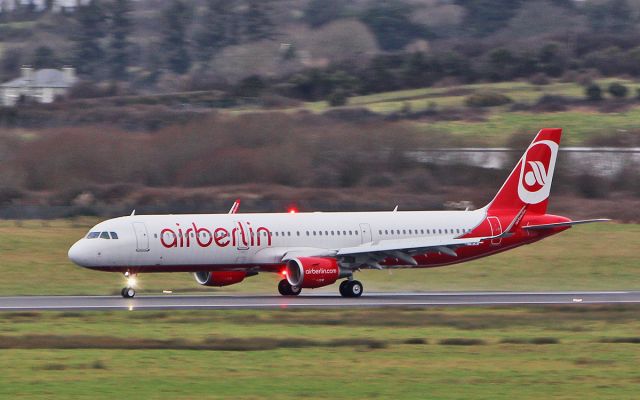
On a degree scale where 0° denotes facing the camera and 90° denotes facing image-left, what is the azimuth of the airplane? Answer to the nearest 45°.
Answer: approximately 45°
